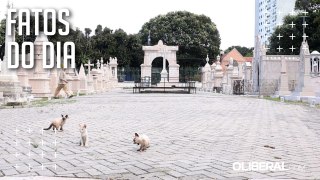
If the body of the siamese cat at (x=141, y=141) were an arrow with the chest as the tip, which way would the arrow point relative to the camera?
to the viewer's left

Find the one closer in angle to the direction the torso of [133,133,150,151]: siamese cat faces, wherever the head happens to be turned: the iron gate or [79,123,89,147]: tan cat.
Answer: the tan cat

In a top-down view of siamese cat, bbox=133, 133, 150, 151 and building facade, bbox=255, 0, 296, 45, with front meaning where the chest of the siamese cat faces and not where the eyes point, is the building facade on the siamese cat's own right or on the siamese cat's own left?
on the siamese cat's own right

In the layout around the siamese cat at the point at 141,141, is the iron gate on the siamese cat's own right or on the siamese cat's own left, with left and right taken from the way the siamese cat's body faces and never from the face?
on the siamese cat's own right

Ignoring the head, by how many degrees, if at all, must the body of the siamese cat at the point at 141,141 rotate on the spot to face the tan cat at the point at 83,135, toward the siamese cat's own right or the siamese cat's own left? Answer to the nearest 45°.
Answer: approximately 45° to the siamese cat's own right

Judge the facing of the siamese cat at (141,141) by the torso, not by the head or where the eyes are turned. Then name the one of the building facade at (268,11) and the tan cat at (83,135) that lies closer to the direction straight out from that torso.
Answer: the tan cat
